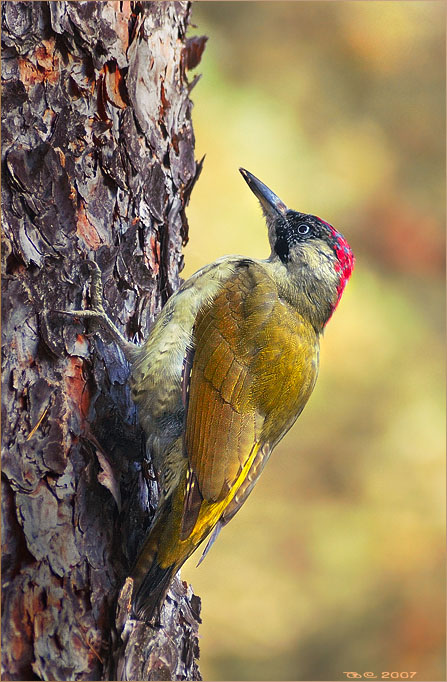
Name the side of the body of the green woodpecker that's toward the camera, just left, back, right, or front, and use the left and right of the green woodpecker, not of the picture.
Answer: left
